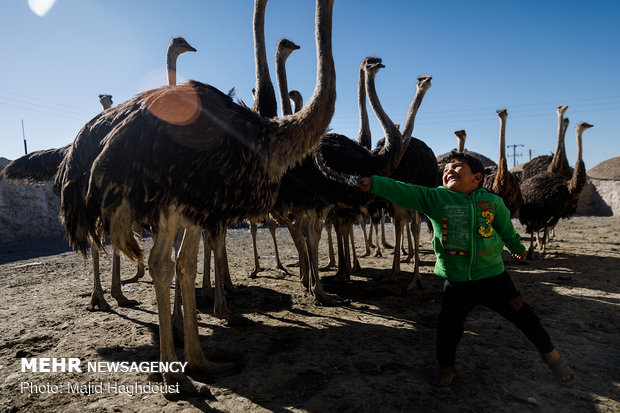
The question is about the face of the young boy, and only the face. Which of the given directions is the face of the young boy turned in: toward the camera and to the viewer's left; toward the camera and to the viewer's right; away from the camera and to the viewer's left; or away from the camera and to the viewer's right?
toward the camera and to the viewer's left

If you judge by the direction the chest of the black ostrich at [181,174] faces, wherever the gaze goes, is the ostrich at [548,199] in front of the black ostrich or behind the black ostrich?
in front

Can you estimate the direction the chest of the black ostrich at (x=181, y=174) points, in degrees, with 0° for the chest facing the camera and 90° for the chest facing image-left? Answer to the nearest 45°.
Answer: approximately 270°

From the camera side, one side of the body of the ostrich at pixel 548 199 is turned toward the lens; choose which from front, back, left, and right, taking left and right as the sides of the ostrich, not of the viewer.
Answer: right

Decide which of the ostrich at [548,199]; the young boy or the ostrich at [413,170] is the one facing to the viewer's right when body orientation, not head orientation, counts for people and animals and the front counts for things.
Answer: the ostrich at [548,199]

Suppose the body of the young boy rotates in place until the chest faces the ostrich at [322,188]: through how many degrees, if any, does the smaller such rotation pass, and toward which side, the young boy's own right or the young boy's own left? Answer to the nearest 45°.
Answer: approximately 135° to the young boy's own right

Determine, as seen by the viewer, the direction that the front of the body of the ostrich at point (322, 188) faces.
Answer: to the viewer's right

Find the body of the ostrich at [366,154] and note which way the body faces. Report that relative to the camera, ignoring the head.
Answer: to the viewer's right

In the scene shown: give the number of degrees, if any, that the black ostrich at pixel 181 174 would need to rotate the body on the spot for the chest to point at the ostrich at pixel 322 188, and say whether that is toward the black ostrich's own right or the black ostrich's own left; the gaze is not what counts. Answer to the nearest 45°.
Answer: approximately 45° to the black ostrich's own left
